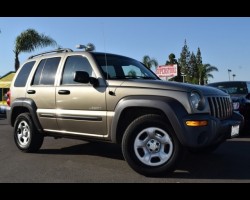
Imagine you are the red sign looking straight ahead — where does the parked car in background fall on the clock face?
The parked car in background is roughly at 12 o'clock from the red sign.

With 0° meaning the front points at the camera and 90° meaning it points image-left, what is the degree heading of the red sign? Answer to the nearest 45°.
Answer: approximately 0°
